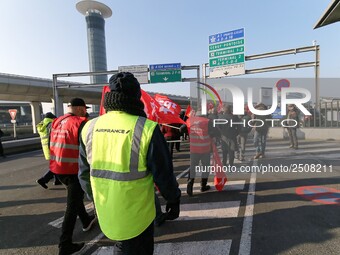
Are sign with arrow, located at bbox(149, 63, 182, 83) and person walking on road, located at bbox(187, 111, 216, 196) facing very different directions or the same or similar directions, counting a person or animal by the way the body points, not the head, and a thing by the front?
very different directions

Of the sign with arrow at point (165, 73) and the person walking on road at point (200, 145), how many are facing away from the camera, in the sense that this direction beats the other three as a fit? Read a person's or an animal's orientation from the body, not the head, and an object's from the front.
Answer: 1

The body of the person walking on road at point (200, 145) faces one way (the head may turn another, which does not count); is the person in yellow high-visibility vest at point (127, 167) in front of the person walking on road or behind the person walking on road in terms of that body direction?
behind

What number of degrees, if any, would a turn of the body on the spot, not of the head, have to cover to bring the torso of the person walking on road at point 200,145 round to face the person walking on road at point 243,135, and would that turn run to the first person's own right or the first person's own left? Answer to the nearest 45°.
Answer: approximately 45° to the first person's own right

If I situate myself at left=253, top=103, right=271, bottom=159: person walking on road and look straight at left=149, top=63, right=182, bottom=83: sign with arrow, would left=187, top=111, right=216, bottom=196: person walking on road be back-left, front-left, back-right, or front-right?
back-left

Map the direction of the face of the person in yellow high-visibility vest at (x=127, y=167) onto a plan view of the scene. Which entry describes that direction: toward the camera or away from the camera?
away from the camera

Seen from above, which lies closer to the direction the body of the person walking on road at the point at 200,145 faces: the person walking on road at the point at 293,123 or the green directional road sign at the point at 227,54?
the green directional road sign

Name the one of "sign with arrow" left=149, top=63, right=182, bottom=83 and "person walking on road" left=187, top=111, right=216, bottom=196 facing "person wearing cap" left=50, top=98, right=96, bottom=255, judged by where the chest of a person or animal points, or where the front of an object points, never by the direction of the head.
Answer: the sign with arrow

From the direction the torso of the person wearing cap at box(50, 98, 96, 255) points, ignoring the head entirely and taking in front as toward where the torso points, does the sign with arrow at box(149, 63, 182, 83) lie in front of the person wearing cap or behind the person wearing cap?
in front

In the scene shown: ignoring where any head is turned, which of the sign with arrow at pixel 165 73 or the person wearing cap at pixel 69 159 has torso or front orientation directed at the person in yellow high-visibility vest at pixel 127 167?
the sign with arrow

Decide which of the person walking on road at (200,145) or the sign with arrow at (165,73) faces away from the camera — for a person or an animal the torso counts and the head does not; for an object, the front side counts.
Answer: the person walking on road

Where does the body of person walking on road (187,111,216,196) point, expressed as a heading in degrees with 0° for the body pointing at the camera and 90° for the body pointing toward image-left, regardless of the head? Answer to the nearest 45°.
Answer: approximately 180°

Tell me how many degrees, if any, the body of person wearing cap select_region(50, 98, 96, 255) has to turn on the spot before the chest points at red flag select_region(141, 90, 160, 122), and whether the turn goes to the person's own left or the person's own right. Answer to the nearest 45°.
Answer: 0° — they already face it
